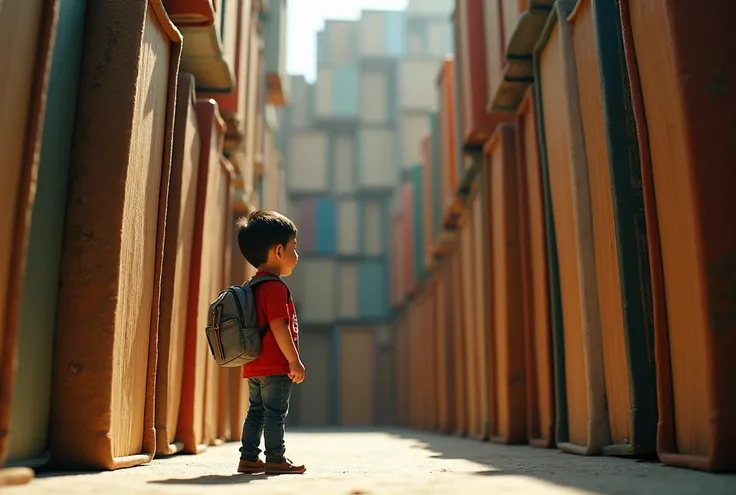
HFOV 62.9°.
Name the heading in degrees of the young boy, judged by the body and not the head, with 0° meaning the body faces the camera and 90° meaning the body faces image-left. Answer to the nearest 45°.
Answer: approximately 270°
